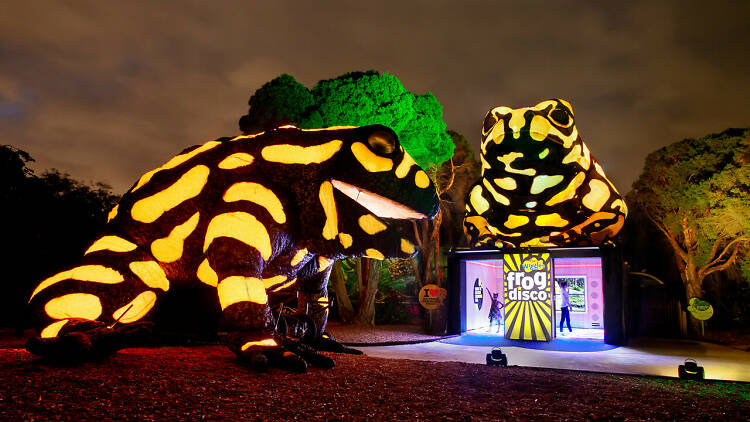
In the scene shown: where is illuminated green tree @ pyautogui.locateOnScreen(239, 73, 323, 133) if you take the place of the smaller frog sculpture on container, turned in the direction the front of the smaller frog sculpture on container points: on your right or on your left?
on your right

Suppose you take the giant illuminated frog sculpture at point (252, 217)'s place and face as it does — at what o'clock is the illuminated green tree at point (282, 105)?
The illuminated green tree is roughly at 9 o'clock from the giant illuminated frog sculpture.

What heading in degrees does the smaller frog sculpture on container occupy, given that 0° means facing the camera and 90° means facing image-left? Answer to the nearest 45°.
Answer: approximately 0°

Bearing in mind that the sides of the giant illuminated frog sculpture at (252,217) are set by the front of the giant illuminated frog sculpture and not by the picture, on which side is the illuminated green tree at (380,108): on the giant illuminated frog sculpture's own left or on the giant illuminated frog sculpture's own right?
on the giant illuminated frog sculpture's own left

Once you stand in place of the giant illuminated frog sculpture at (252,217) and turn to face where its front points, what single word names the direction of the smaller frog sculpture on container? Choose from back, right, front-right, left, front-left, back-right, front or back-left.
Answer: front-left

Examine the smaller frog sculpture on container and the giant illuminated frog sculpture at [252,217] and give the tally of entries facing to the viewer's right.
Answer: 1

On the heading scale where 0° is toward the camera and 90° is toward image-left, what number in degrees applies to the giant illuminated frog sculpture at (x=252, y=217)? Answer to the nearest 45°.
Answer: approximately 270°

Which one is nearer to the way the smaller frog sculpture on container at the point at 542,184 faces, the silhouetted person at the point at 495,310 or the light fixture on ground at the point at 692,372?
the light fixture on ground

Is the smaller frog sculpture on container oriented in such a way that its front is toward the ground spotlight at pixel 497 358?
yes

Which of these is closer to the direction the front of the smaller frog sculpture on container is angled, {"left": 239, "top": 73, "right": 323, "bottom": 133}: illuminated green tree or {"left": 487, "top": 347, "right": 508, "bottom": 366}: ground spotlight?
the ground spotlight
